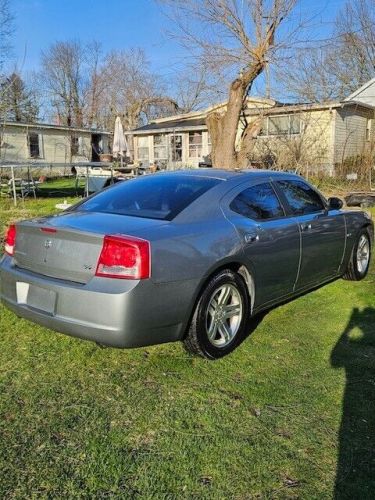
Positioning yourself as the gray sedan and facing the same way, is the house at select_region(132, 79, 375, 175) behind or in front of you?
in front

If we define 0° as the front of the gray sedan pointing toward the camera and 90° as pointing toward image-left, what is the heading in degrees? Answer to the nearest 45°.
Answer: approximately 225°

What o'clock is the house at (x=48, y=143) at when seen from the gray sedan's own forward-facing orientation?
The house is roughly at 10 o'clock from the gray sedan.
